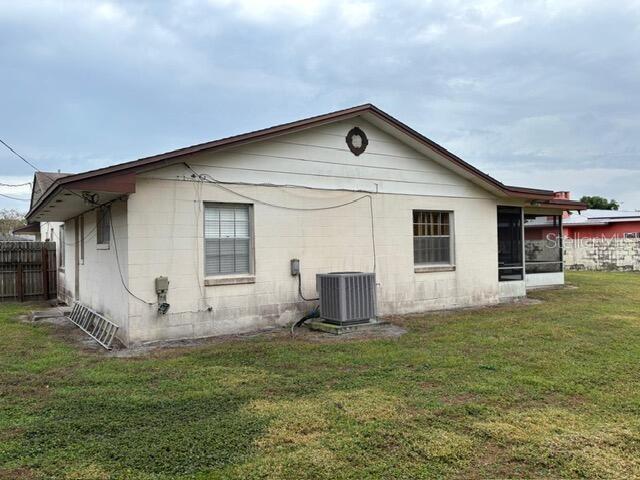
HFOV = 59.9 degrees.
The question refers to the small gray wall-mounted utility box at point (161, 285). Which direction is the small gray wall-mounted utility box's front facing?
toward the camera

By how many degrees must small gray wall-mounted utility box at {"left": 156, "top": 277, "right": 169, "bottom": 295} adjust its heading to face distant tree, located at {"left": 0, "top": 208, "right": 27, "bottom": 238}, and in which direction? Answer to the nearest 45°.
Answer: approximately 180°

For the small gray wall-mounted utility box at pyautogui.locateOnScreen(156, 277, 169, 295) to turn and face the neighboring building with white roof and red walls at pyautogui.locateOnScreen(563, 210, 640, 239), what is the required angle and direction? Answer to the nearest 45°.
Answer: approximately 135° to its left

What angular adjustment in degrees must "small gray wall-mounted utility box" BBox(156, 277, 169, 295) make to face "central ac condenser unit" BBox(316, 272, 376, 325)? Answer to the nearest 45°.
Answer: approximately 90° to its left

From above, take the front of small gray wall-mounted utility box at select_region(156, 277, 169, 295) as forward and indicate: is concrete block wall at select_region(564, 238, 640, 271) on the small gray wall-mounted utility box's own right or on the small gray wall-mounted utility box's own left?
on the small gray wall-mounted utility box's own left

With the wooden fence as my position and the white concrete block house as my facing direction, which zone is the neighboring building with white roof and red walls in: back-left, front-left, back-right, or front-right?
front-left
